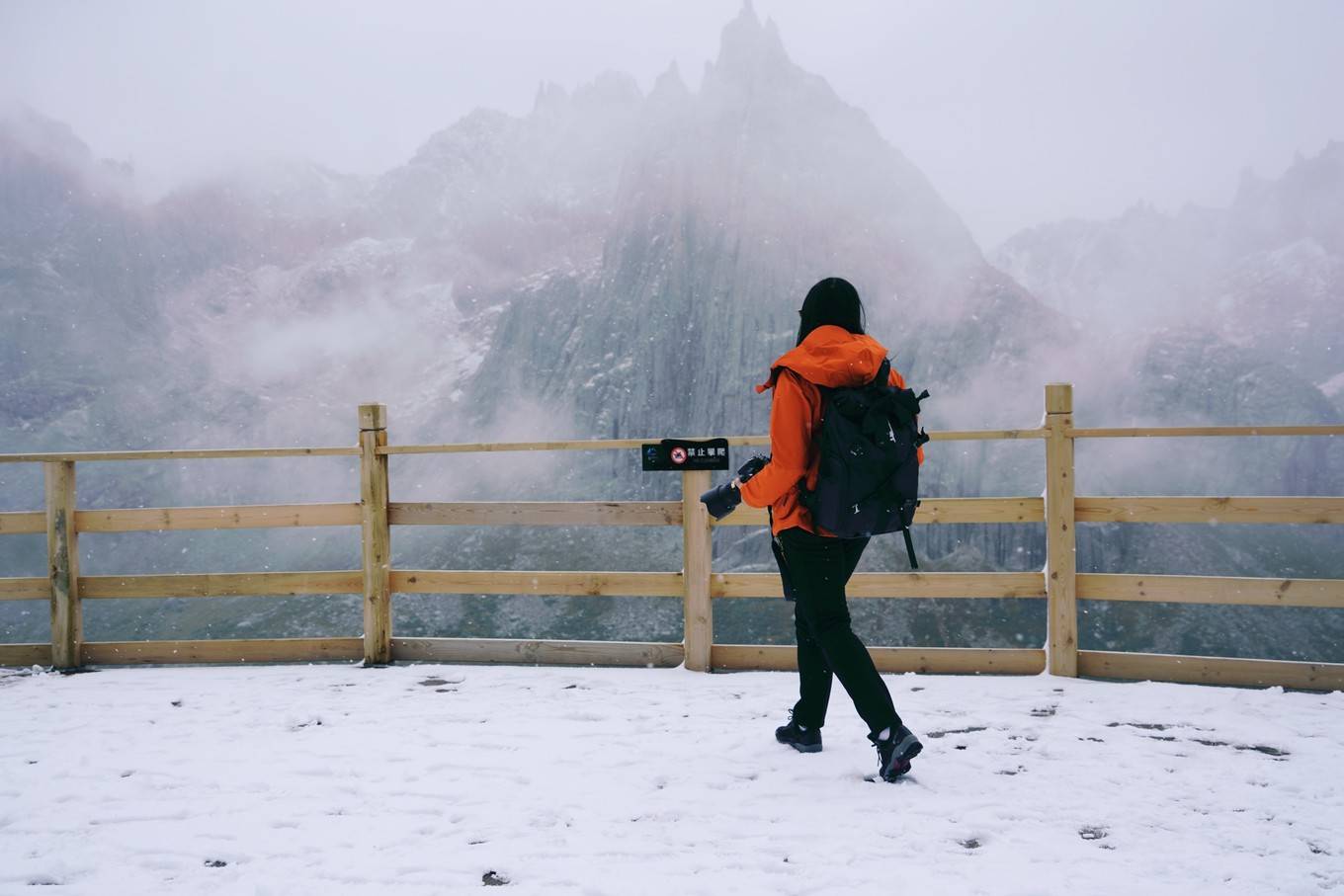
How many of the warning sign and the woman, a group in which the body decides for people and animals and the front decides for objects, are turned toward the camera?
1

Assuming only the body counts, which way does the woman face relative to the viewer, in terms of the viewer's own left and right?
facing away from the viewer and to the left of the viewer

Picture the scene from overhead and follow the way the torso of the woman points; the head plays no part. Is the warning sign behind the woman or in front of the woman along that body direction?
in front

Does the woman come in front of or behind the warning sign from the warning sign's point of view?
in front

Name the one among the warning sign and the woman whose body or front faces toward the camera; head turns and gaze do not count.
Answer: the warning sign

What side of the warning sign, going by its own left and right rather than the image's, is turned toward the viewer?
front
